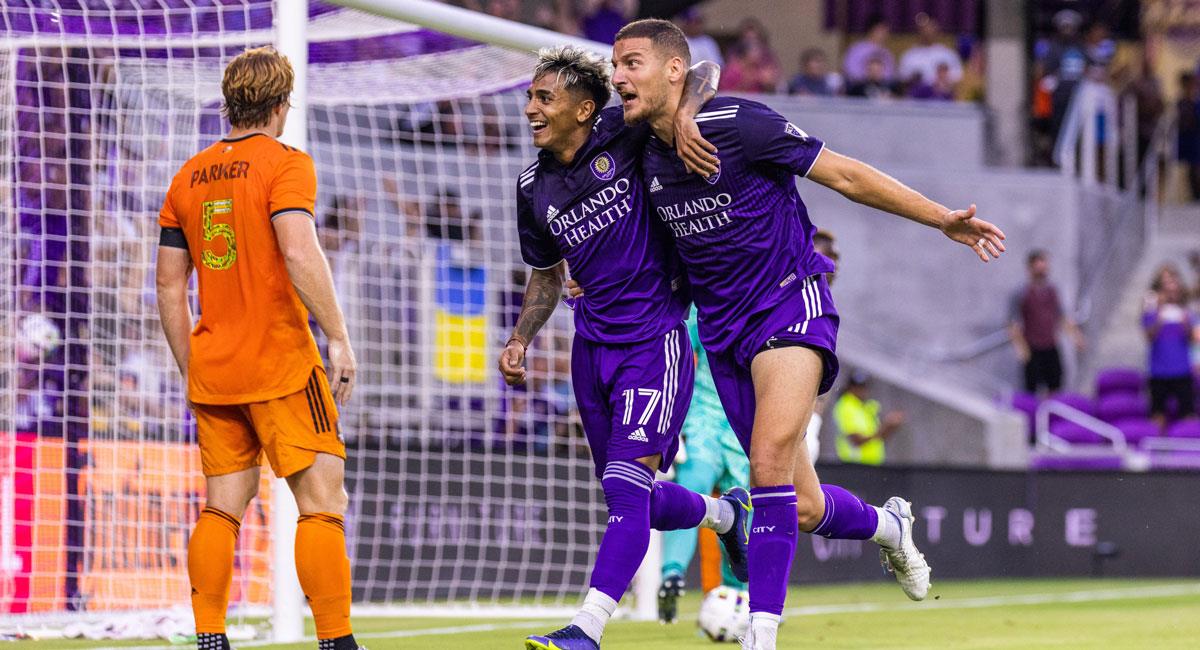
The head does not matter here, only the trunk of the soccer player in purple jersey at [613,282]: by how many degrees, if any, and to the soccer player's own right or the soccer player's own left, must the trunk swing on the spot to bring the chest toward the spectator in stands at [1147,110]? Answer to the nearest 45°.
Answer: approximately 180°

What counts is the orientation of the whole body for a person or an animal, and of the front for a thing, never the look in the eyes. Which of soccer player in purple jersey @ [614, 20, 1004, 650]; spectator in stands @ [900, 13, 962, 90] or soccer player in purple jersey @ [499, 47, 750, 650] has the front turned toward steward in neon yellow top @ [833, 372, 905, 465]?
spectator in stands @ [900, 13, 962, 90]

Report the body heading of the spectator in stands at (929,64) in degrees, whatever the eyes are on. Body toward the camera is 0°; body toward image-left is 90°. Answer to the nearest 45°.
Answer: approximately 0°

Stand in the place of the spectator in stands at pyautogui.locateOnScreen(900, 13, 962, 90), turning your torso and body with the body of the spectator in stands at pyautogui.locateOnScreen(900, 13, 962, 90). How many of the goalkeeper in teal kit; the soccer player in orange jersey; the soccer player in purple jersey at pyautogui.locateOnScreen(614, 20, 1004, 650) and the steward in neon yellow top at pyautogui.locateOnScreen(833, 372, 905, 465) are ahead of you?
4

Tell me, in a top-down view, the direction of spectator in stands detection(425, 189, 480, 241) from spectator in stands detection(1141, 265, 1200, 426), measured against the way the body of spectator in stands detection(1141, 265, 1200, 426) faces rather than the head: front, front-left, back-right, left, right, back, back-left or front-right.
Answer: front-right

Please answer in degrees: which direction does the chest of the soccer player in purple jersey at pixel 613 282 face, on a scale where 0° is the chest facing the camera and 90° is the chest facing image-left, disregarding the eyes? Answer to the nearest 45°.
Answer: approximately 45°

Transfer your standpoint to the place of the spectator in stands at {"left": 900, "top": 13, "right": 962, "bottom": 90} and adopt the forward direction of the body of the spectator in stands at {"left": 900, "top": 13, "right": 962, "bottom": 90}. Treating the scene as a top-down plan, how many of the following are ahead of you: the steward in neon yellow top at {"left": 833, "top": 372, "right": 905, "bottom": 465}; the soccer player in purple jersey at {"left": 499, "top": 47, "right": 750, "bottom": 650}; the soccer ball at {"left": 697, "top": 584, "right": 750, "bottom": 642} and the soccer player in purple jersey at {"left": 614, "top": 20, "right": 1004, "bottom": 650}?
4

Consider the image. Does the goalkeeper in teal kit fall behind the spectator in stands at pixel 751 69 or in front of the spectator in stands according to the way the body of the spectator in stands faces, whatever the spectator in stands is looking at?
in front

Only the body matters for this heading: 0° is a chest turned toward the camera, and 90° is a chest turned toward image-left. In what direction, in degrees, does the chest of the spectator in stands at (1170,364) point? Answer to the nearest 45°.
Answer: approximately 0°

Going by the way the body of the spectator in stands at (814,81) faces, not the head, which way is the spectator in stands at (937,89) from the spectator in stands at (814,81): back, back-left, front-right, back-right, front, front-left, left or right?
back-left

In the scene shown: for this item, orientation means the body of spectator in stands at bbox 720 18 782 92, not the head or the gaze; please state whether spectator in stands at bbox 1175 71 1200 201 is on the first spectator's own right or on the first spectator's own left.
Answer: on the first spectator's own left

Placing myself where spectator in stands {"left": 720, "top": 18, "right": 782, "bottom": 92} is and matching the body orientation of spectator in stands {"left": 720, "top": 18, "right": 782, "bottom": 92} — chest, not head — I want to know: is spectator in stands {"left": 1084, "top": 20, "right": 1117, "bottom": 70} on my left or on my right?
on my left

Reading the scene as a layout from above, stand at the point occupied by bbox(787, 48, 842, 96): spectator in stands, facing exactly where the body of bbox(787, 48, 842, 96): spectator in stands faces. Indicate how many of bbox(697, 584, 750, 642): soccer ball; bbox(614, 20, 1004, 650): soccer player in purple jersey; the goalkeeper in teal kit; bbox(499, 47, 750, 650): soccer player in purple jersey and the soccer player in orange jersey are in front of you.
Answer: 5
